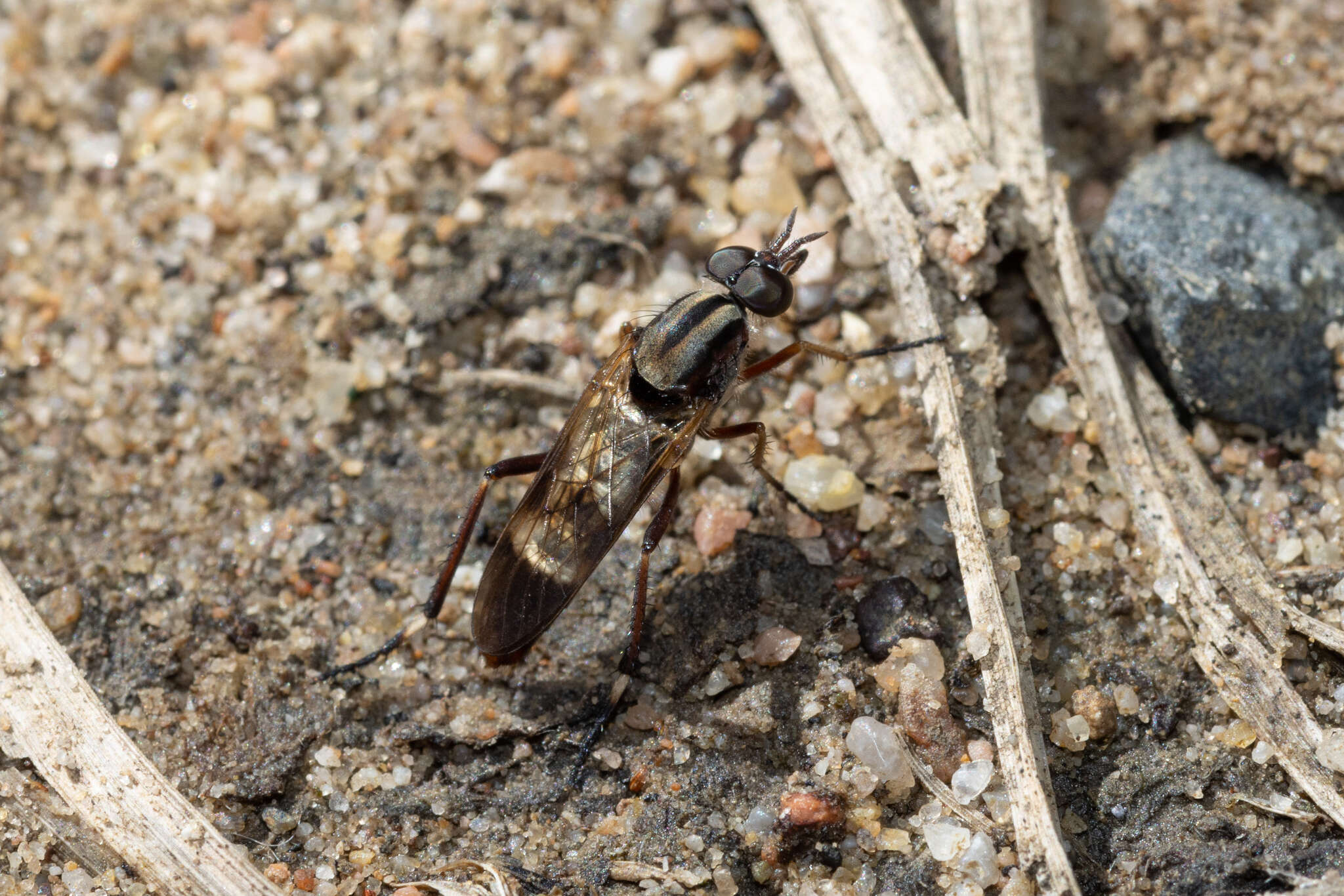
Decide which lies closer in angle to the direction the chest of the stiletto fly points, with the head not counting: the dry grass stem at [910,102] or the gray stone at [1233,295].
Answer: the dry grass stem

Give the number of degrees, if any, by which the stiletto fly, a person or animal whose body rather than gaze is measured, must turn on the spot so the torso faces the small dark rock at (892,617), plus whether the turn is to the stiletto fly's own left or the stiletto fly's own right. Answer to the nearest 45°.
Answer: approximately 90° to the stiletto fly's own right

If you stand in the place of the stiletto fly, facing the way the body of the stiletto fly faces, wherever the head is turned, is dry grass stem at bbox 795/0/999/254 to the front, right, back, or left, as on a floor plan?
front

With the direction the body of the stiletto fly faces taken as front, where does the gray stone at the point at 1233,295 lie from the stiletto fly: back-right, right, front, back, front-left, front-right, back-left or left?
front-right

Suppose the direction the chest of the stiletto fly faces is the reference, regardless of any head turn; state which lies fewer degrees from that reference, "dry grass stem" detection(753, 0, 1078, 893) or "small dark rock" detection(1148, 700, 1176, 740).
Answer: the dry grass stem

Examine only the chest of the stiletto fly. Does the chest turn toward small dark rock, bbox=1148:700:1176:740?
no

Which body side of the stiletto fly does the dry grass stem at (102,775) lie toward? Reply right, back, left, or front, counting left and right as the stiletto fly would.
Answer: back

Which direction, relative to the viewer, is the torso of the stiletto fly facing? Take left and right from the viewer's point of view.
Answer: facing away from the viewer and to the right of the viewer

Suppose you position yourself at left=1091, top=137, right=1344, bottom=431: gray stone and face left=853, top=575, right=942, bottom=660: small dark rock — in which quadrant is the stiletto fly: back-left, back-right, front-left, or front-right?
front-right
